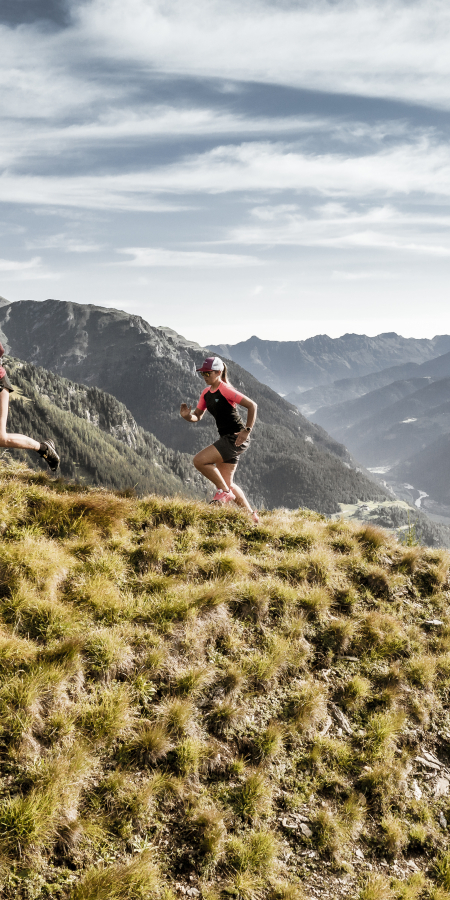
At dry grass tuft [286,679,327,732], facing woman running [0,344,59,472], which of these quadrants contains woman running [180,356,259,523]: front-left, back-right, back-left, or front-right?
front-right

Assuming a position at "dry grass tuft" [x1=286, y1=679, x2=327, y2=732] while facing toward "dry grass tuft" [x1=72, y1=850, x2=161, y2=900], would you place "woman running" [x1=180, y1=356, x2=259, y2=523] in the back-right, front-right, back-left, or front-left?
back-right

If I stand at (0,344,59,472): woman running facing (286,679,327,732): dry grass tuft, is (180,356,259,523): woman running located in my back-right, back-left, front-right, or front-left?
front-left

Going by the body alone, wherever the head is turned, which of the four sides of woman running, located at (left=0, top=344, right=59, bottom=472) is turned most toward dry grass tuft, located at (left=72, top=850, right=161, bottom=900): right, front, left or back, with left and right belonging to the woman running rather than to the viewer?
left

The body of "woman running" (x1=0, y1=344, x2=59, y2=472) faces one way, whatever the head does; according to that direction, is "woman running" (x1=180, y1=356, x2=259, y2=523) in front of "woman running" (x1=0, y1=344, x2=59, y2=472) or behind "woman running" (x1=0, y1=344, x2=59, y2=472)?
behind

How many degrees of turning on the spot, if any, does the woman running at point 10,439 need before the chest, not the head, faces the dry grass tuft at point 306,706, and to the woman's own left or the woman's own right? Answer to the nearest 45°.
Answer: approximately 135° to the woman's own left
